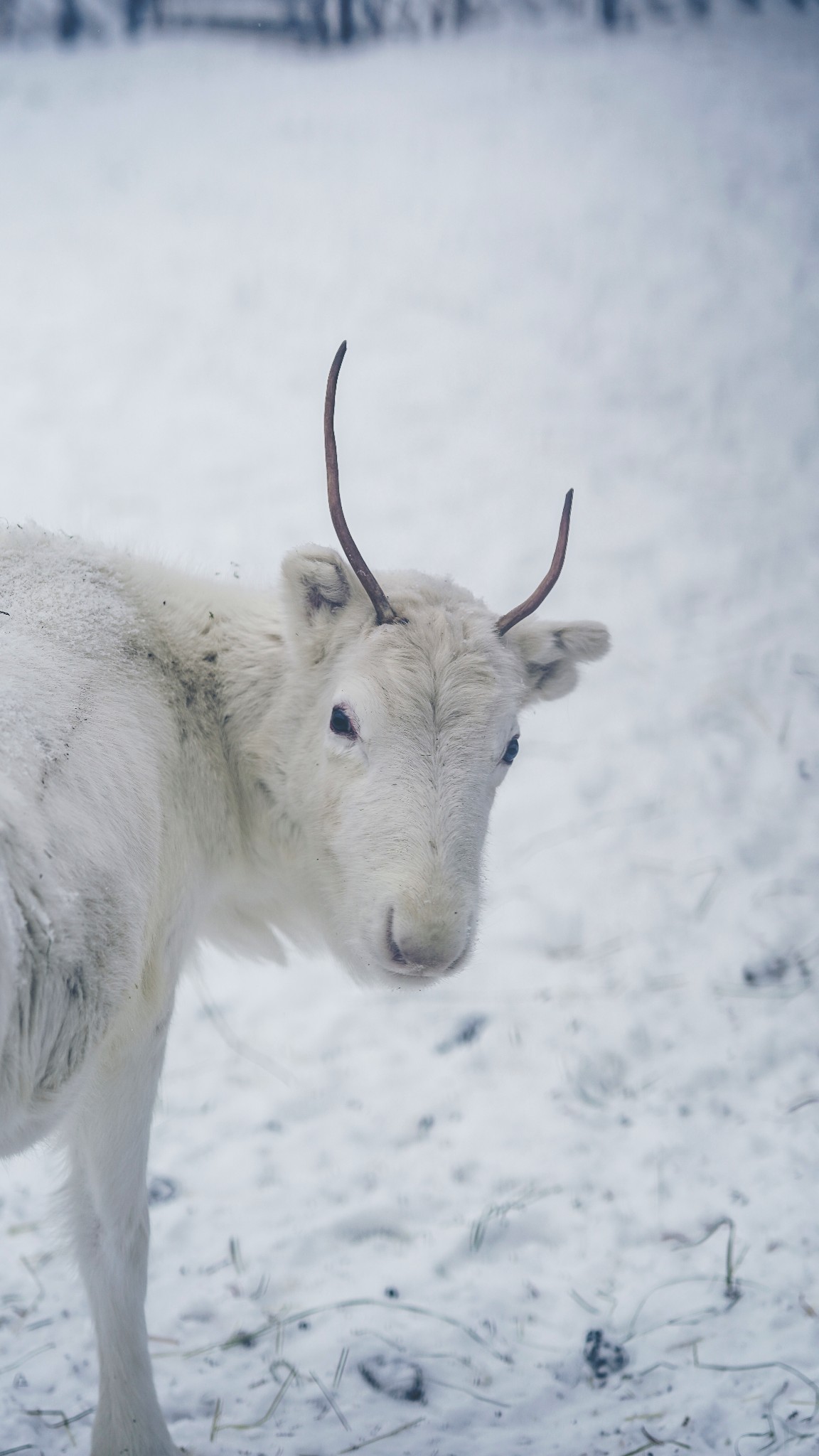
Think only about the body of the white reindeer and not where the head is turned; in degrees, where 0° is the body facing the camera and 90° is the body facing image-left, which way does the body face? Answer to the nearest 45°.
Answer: approximately 270°
